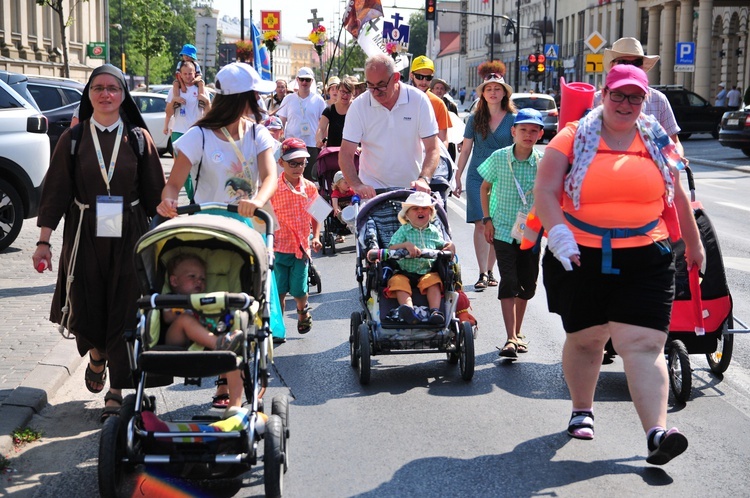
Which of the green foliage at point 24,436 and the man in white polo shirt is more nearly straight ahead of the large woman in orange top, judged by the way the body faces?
the green foliage

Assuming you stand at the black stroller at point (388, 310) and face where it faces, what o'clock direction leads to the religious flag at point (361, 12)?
The religious flag is roughly at 6 o'clock from the black stroller.

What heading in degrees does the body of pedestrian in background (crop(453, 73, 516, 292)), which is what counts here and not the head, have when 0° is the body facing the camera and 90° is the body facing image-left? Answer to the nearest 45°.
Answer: approximately 0°

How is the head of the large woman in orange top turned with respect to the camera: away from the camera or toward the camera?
toward the camera

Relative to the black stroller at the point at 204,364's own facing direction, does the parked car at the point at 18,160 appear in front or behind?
behind

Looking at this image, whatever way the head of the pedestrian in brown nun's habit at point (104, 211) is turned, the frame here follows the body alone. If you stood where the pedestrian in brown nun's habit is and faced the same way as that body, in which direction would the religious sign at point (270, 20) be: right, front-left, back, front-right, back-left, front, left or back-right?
back

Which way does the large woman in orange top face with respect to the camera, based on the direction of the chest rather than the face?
toward the camera

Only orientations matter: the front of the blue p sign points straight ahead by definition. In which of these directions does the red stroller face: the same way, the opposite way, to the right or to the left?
the same way

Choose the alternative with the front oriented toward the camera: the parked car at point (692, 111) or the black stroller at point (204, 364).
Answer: the black stroller

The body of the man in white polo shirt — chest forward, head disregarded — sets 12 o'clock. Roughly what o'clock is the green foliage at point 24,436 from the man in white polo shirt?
The green foliage is roughly at 1 o'clock from the man in white polo shirt.

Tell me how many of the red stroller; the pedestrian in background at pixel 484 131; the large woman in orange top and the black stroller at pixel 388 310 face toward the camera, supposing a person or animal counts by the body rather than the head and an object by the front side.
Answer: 4

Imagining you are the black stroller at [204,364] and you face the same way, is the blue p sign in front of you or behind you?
behind

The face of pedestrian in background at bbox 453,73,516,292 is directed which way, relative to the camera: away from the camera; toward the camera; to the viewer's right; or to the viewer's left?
toward the camera

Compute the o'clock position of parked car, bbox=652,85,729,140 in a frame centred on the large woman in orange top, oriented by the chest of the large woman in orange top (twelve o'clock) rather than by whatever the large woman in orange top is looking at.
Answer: The parked car is roughly at 6 o'clock from the large woman in orange top.

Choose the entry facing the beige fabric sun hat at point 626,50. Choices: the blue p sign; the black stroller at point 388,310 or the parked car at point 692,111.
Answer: the blue p sign

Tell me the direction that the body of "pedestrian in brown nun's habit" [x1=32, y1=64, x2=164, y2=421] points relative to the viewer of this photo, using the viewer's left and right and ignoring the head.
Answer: facing the viewer

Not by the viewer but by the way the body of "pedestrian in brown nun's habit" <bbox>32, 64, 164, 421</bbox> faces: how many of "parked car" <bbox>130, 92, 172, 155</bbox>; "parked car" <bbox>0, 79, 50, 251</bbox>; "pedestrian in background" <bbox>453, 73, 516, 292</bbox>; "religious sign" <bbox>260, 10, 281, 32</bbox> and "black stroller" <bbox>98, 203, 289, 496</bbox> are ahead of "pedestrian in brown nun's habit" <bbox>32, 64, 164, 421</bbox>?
1

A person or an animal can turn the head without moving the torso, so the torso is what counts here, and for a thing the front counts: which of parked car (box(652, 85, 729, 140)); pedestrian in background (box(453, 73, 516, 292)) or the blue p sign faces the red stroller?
the blue p sign
